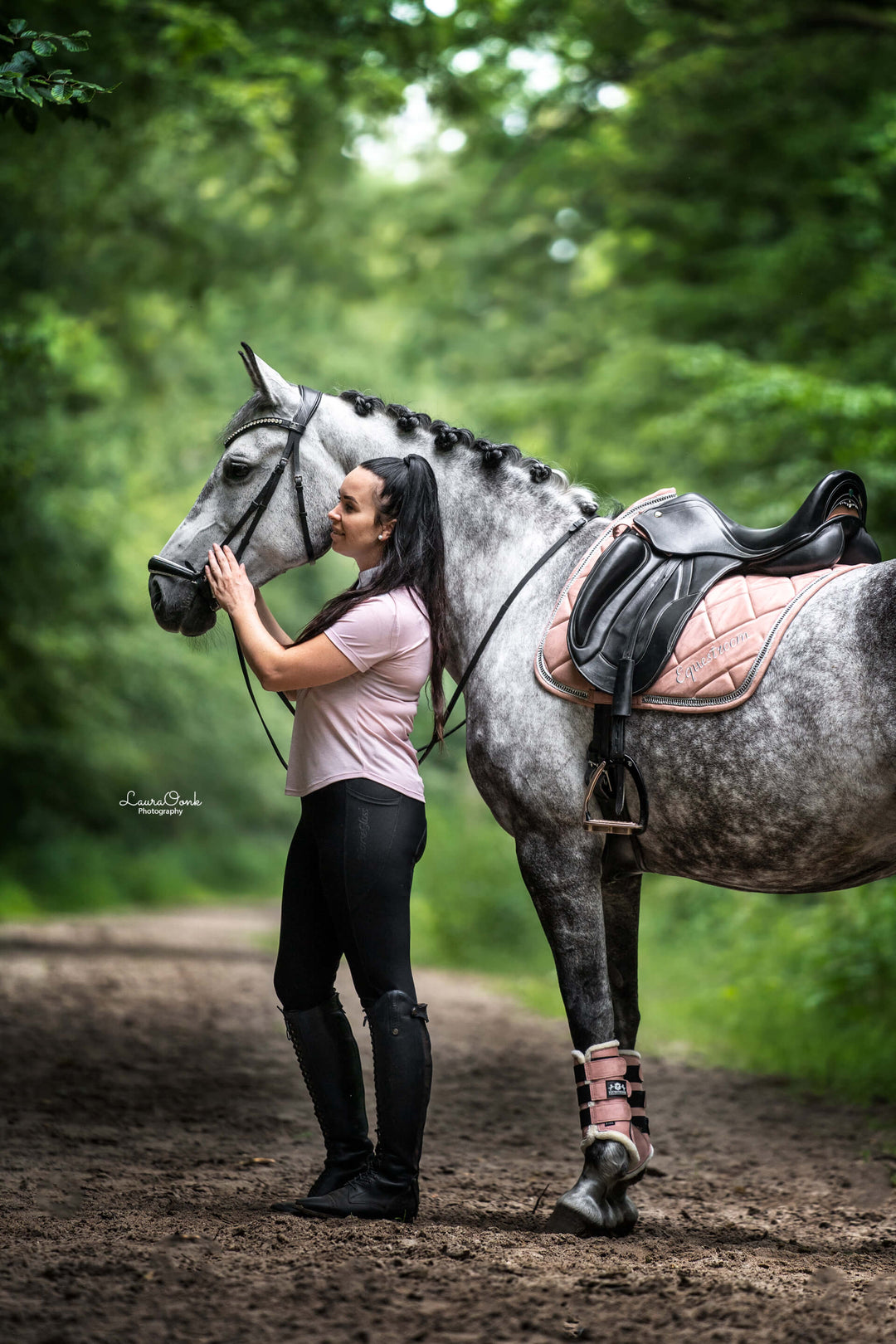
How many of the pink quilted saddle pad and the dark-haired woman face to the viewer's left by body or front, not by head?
2

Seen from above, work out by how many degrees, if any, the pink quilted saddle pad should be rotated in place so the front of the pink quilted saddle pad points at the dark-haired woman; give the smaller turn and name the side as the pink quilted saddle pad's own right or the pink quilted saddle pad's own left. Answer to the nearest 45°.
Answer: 0° — it already faces them

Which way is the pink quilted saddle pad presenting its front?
to the viewer's left

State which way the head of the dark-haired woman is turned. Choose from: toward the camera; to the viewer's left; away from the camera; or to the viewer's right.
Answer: to the viewer's left

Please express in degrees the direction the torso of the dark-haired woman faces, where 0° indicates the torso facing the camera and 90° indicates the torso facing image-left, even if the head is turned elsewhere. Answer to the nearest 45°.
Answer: approximately 90°

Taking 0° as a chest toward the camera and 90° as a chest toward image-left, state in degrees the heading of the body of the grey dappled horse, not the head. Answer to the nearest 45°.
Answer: approximately 90°

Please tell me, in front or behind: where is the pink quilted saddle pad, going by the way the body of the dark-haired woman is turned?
behind
